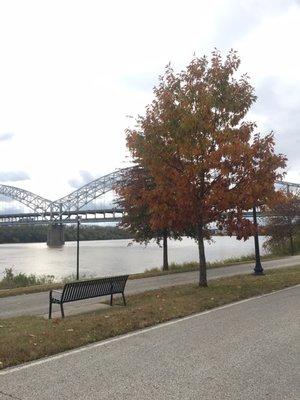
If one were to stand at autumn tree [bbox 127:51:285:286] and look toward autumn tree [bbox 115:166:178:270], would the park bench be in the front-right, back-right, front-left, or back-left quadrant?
back-left

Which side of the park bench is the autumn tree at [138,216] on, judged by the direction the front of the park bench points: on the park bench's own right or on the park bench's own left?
on the park bench's own right

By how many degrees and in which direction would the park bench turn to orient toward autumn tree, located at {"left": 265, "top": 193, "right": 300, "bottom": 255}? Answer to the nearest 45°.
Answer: approximately 90° to its right

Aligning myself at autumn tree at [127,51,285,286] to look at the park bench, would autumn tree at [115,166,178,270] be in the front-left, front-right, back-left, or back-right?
back-right

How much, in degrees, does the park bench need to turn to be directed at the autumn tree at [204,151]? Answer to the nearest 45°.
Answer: approximately 90° to its right

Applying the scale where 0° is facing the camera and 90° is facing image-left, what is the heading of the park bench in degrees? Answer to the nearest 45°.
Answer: approximately 135°
